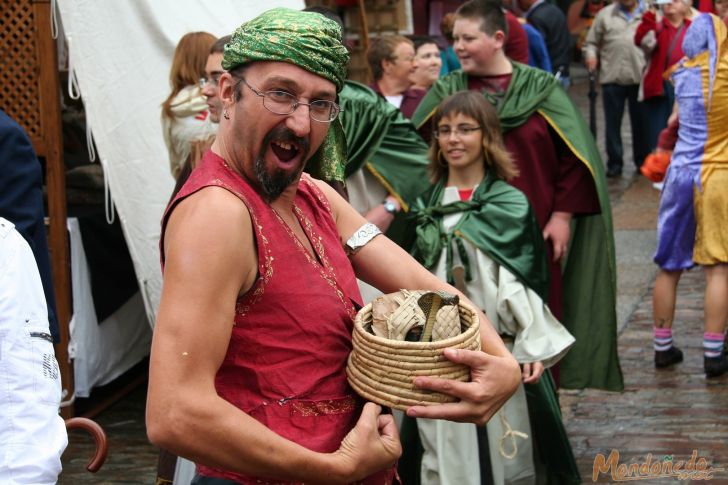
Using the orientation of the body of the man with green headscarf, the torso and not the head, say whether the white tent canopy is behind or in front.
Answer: behind

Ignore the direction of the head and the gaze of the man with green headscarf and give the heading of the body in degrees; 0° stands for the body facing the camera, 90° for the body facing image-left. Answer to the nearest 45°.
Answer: approximately 315°

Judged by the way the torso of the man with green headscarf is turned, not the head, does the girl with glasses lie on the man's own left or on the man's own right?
on the man's own left

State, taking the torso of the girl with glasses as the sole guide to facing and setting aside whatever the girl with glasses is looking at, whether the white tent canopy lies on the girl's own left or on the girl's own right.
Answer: on the girl's own right

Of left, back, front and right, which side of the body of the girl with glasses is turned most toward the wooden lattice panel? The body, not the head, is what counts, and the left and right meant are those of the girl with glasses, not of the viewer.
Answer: right

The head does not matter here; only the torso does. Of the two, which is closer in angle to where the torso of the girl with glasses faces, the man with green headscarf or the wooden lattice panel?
the man with green headscarf

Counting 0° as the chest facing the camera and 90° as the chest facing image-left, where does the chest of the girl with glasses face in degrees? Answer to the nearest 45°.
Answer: approximately 45°

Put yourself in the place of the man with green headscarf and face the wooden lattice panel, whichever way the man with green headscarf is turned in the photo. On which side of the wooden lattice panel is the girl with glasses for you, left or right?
right
